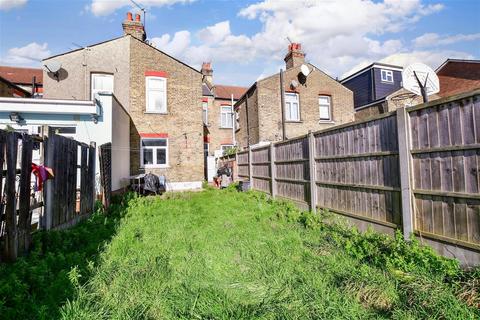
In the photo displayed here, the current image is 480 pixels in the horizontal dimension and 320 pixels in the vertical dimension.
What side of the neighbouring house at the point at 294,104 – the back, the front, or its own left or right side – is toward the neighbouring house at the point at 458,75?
right

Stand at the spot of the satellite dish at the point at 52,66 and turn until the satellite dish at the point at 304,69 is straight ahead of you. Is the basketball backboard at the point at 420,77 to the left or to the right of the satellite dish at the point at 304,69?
right

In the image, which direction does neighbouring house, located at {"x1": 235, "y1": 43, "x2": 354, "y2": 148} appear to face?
away from the camera

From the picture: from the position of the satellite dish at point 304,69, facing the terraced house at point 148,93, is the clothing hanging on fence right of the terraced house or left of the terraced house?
left

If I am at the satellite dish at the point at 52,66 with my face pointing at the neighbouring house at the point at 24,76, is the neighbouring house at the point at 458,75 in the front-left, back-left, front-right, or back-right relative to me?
back-right

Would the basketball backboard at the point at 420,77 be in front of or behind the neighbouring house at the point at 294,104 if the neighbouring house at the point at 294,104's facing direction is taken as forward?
behind

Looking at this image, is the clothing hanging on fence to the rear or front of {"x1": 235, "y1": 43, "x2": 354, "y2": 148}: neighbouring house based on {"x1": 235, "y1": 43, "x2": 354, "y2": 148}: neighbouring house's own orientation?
to the rear
